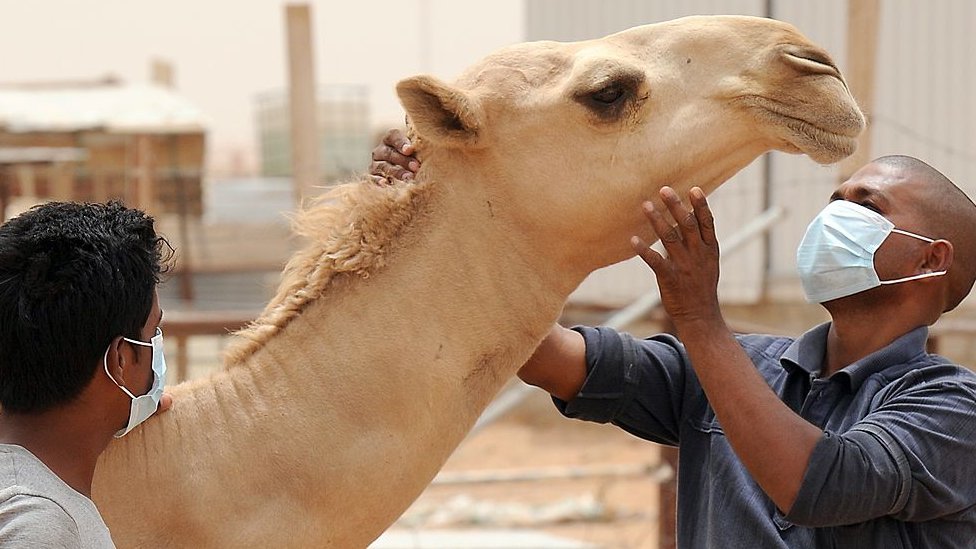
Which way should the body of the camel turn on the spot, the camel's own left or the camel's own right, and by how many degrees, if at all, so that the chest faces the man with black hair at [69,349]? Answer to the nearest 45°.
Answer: approximately 135° to the camel's own right

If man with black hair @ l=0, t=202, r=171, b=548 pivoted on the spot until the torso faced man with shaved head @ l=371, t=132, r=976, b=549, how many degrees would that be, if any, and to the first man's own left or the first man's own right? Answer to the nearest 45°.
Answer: approximately 45° to the first man's own right

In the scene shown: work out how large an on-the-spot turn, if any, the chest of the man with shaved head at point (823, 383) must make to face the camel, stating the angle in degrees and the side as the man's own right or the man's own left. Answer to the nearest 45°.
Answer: approximately 45° to the man's own right

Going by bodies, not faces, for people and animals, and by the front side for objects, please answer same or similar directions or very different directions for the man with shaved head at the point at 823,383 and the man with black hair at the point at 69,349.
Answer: very different directions

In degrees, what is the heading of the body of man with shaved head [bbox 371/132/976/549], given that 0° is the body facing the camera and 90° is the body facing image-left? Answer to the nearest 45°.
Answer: approximately 45°

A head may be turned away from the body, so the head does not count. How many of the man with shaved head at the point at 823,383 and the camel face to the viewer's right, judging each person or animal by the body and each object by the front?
1

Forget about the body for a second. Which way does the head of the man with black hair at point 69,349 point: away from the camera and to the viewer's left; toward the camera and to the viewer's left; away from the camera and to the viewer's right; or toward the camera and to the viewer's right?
away from the camera and to the viewer's right

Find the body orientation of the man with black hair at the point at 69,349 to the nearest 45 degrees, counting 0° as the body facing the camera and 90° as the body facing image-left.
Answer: approximately 225°

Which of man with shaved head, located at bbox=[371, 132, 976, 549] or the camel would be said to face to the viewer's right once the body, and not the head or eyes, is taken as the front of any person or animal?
the camel

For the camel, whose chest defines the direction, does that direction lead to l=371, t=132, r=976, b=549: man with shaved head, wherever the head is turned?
yes

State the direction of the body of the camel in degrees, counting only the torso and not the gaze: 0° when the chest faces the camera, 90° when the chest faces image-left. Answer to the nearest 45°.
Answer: approximately 270°
